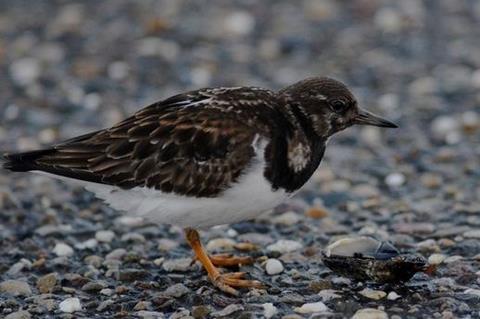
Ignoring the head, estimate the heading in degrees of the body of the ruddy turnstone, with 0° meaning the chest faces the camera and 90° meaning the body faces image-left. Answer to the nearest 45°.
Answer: approximately 270°

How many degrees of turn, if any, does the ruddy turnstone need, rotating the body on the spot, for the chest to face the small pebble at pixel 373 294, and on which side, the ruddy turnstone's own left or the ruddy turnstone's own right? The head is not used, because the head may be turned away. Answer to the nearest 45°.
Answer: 0° — it already faces it

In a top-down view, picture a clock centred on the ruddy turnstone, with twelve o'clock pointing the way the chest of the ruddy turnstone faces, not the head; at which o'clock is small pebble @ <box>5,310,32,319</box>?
The small pebble is roughly at 6 o'clock from the ruddy turnstone.

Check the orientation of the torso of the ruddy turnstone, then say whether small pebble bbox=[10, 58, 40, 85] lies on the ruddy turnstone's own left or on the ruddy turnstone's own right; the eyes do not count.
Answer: on the ruddy turnstone's own left

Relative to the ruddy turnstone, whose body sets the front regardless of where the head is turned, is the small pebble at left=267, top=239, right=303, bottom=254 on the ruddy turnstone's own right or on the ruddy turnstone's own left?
on the ruddy turnstone's own left

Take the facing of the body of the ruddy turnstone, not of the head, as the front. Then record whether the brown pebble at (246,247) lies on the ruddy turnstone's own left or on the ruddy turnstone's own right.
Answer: on the ruddy turnstone's own left

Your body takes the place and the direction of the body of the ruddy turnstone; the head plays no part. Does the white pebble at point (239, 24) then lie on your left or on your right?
on your left
